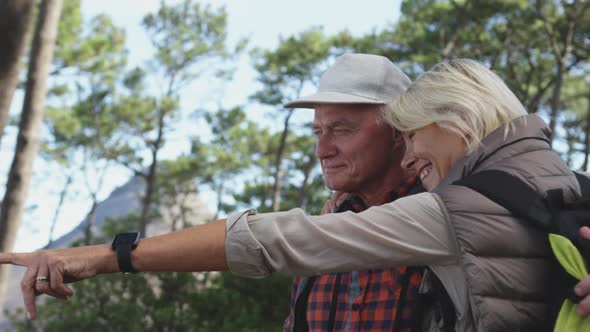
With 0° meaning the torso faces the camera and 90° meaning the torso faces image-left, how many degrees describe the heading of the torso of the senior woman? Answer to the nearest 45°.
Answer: approximately 90°

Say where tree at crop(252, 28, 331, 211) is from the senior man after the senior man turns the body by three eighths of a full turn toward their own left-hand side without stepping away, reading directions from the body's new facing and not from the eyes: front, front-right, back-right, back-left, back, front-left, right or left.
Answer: left

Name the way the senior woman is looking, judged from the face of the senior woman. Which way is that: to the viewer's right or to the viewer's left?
to the viewer's left

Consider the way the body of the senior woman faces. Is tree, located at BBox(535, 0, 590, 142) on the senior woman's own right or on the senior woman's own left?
on the senior woman's own right

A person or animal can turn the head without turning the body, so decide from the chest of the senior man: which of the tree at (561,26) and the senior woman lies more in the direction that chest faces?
the senior woman

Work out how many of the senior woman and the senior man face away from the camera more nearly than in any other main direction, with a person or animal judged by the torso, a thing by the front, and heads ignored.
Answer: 0

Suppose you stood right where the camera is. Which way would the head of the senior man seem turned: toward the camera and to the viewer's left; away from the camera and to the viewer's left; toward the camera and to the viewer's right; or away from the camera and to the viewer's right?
toward the camera and to the viewer's left

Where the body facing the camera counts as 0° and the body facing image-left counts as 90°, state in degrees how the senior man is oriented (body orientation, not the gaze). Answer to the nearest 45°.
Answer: approximately 45°

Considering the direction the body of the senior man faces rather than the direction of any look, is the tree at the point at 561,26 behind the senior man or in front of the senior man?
behind
